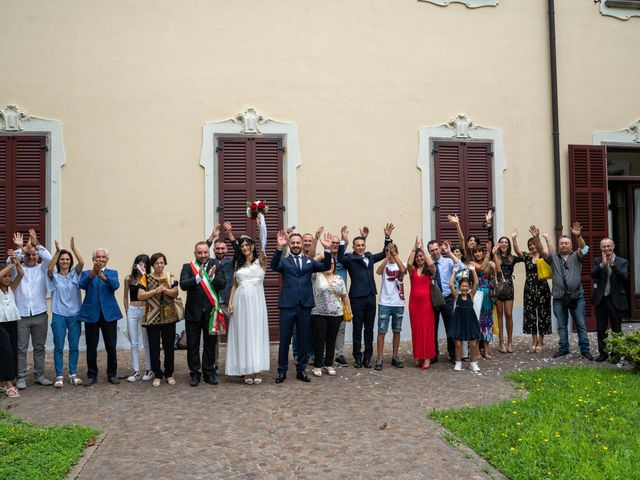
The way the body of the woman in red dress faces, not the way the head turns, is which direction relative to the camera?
toward the camera

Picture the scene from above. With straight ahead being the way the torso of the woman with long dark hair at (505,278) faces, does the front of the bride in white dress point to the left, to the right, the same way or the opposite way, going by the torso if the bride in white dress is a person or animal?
the same way

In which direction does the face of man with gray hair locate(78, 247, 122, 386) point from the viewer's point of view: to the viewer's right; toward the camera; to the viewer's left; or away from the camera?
toward the camera

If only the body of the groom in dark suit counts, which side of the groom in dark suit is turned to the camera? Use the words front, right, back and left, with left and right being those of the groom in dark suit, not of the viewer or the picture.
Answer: front

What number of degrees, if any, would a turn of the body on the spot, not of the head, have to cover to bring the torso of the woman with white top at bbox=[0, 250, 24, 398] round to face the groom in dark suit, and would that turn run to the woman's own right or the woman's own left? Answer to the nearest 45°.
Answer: approximately 90° to the woman's own left

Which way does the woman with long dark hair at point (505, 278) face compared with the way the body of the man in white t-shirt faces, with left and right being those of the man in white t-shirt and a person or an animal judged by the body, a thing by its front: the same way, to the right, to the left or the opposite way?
the same way

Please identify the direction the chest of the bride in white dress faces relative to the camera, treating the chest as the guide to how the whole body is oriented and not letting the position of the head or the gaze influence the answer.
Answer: toward the camera

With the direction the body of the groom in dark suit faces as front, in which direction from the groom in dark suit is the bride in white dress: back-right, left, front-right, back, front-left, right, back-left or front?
right

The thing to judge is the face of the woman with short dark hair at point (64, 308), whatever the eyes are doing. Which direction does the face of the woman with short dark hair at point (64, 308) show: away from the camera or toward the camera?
toward the camera

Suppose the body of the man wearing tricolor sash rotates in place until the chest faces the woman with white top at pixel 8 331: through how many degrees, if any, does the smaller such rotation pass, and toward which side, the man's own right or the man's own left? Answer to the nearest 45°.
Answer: approximately 90° to the man's own right

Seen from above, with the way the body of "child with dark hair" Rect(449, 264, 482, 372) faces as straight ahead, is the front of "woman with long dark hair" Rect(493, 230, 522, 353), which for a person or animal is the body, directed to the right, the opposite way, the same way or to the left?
the same way

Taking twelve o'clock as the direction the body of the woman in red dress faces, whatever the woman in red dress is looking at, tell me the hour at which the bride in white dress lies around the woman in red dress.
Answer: The bride in white dress is roughly at 2 o'clock from the woman in red dress.

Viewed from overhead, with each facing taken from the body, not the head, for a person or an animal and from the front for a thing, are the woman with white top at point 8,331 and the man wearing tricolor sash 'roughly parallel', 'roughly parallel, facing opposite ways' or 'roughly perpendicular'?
roughly parallel

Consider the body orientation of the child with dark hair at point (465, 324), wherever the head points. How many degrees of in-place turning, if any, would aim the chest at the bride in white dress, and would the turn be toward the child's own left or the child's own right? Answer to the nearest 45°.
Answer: approximately 45° to the child's own right

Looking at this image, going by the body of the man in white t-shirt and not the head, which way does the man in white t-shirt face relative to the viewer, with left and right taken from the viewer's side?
facing the viewer
